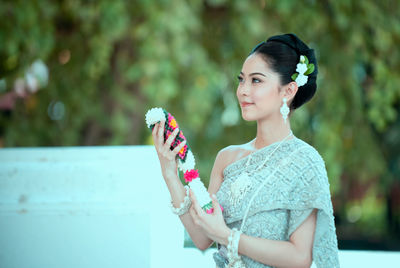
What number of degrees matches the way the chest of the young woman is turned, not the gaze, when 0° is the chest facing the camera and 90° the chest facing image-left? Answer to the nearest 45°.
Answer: approximately 45°

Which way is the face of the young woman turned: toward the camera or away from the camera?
toward the camera
